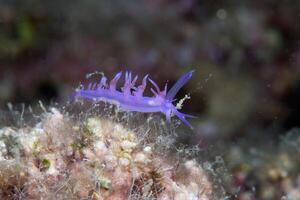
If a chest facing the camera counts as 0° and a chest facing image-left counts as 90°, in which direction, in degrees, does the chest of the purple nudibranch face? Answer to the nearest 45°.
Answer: approximately 270°
